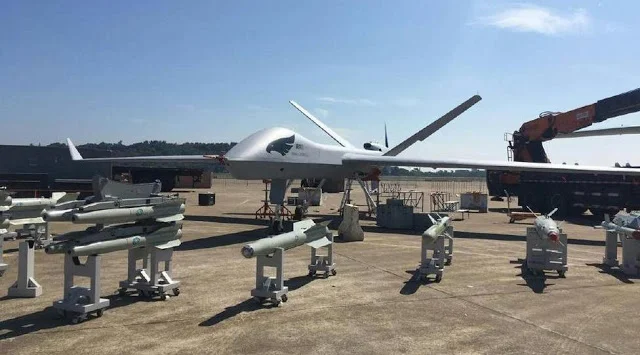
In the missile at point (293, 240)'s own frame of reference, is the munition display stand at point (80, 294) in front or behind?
in front

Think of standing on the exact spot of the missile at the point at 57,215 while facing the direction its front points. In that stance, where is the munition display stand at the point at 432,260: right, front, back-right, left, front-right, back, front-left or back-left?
back-left

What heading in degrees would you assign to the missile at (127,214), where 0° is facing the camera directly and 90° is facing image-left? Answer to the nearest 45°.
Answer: approximately 90°

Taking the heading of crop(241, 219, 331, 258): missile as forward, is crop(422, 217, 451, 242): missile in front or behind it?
behind

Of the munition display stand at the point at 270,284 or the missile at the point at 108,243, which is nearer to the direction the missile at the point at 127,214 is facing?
the missile

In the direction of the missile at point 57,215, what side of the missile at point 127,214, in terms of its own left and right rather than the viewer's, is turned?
front

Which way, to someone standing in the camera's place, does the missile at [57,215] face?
facing the viewer and to the left of the viewer

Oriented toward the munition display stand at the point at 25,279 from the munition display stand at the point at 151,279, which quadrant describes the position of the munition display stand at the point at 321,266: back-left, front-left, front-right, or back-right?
back-right

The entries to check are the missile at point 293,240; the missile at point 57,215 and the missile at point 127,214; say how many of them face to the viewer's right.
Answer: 0

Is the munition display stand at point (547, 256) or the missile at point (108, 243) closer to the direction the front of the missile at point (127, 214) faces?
the missile
